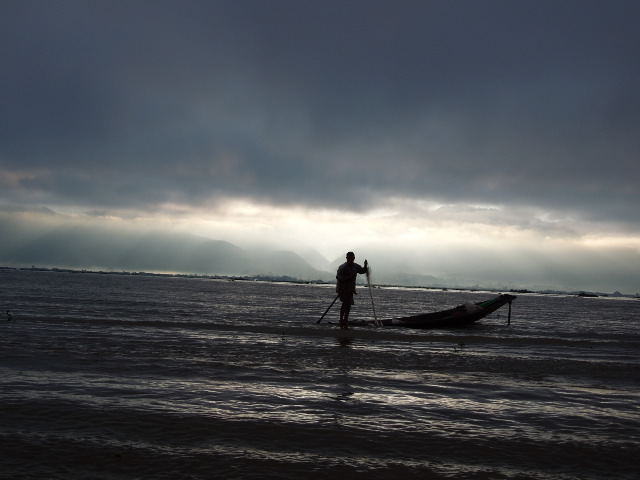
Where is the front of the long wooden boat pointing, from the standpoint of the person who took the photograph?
facing to the right of the viewer
